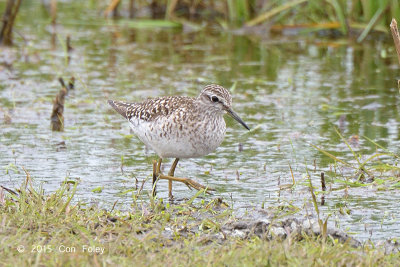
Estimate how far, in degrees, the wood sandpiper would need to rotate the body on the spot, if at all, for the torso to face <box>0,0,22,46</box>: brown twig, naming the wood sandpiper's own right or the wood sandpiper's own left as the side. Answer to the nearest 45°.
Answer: approximately 135° to the wood sandpiper's own left

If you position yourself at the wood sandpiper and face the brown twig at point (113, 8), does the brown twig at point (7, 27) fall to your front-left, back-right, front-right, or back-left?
front-left

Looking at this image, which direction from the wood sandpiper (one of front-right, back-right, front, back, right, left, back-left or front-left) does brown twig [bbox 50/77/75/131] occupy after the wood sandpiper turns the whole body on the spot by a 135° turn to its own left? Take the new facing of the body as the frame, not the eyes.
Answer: front

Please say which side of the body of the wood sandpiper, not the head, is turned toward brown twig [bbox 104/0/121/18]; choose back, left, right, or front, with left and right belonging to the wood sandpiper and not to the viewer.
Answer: left

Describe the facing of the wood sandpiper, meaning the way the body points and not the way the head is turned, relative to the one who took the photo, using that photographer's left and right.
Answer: facing to the right of the viewer
